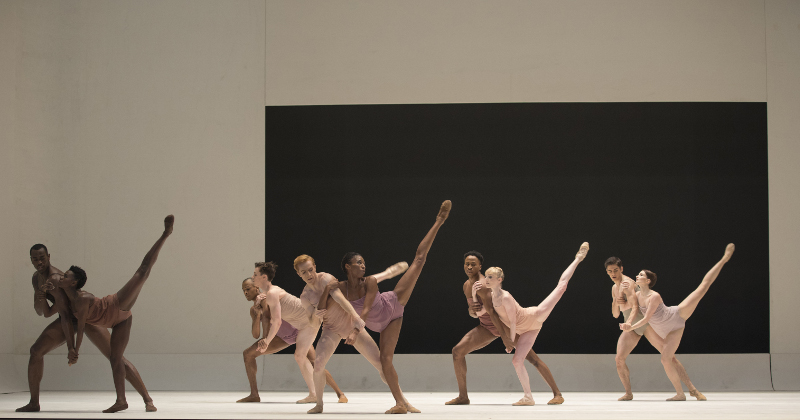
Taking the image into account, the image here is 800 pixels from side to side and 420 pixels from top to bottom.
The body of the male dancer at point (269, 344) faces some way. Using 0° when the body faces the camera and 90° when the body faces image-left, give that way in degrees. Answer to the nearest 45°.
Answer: approximately 90°

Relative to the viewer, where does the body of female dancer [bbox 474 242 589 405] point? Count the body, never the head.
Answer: to the viewer's left

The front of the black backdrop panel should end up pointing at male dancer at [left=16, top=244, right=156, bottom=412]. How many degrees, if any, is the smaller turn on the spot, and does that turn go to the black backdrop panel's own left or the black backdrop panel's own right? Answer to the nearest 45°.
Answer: approximately 45° to the black backdrop panel's own right

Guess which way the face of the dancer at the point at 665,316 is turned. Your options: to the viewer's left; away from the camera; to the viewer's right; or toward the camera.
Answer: to the viewer's left

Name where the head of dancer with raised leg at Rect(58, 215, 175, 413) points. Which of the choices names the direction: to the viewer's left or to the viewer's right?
to the viewer's left

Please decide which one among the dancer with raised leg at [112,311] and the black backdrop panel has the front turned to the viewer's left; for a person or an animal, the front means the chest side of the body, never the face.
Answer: the dancer with raised leg

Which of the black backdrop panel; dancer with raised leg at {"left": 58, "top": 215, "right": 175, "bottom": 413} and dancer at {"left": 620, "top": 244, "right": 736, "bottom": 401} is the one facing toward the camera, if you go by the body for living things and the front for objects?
the black backdrop panel

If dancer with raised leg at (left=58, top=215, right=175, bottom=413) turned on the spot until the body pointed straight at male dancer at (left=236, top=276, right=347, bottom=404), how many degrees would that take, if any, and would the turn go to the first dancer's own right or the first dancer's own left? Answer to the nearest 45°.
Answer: approximately 135° to the first dancer's own right

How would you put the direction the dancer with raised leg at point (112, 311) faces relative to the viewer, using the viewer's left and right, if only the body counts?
facing to the left of the viewer
